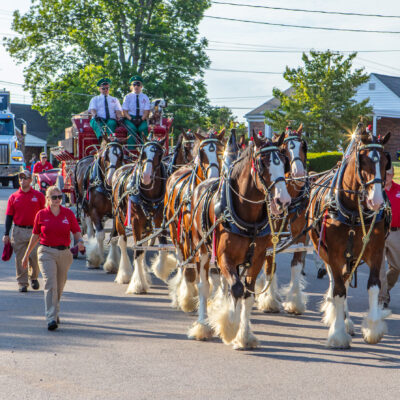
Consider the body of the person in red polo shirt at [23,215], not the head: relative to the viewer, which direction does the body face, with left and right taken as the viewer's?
facing the viewer

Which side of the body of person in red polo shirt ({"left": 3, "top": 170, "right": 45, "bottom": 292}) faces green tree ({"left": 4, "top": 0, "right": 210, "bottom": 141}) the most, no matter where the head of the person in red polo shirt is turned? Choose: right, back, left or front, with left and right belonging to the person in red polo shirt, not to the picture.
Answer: back

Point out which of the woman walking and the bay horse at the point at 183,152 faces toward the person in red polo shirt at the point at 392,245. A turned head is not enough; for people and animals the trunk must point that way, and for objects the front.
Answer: the bay horse

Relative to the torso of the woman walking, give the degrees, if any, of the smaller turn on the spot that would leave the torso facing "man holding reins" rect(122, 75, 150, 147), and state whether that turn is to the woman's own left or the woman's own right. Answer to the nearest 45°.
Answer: approximately 180°

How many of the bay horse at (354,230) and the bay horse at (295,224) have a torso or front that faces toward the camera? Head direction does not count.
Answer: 2

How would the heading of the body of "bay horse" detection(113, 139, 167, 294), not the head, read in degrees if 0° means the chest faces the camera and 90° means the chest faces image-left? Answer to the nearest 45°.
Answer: approximately 315°

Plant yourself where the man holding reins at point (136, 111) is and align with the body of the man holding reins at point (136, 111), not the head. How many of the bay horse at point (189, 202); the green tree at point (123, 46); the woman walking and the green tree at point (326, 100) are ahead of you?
2

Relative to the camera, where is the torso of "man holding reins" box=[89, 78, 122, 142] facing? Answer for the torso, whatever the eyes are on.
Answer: toward the camera

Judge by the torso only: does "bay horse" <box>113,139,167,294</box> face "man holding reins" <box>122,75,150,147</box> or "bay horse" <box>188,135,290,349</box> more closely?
the bay horse

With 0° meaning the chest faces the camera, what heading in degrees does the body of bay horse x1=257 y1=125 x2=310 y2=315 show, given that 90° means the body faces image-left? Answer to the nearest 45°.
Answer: approximately 0°
